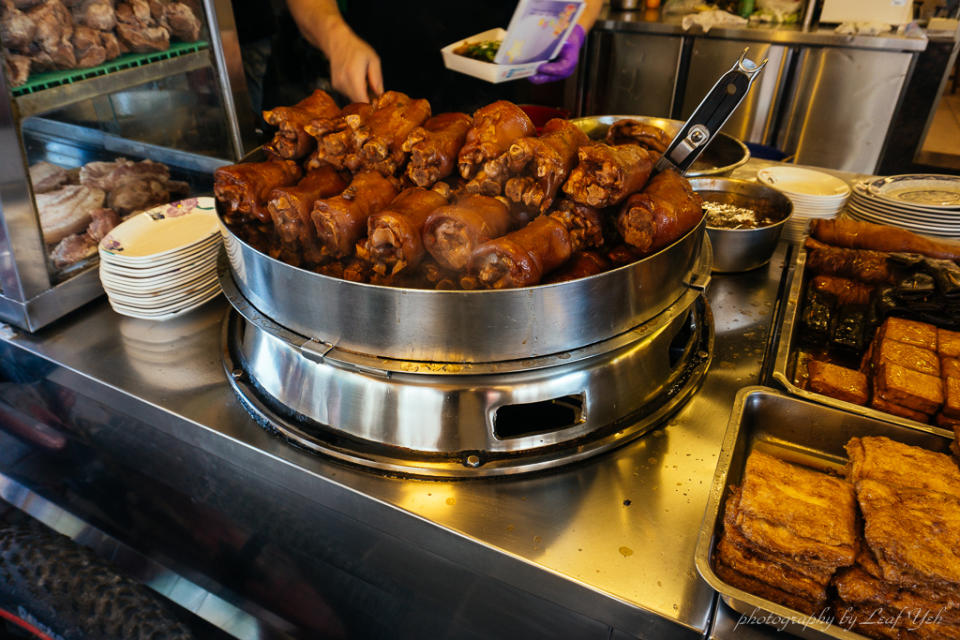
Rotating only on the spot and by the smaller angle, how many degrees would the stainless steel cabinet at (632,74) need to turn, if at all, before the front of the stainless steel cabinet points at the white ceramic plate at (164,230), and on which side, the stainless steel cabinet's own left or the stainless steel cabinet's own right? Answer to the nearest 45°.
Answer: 0° — it already faces it

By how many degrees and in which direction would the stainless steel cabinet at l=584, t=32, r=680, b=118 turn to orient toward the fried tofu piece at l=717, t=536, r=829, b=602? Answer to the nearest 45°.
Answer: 0° — it already faces it

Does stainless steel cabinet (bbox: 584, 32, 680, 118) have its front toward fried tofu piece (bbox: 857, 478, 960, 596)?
yes

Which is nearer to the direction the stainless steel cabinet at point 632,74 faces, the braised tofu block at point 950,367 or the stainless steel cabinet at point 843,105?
the braised tofu block

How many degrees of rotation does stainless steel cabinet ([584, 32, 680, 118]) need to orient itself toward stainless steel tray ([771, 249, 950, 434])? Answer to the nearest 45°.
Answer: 0° — it already faces it

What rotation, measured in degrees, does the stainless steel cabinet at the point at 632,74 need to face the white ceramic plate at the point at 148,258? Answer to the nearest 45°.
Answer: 0° — it already faces it

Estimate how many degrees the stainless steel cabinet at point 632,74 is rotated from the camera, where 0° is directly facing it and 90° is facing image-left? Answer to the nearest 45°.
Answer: approximately 0°

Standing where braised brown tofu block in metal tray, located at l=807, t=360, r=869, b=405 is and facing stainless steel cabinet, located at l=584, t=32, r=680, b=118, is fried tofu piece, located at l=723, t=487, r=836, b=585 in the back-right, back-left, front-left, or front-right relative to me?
back-left

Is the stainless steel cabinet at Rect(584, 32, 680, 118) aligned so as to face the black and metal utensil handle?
yes

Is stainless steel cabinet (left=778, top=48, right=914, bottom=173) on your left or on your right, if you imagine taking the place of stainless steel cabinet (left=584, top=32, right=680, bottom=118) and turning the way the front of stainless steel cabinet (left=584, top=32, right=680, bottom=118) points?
on your left
